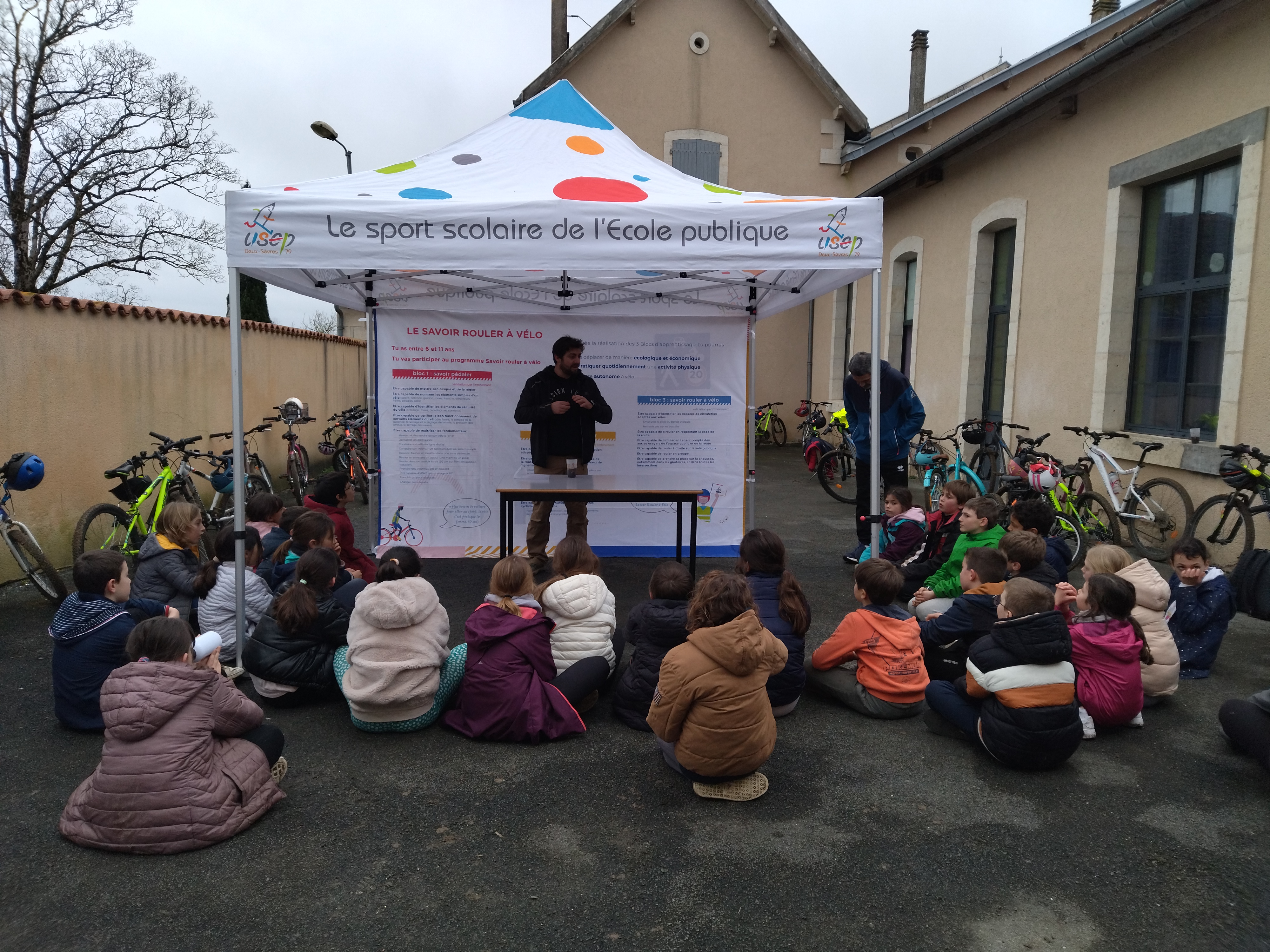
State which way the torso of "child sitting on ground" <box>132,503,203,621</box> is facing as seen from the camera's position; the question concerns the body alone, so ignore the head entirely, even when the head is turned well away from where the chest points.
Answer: to the viewer's right

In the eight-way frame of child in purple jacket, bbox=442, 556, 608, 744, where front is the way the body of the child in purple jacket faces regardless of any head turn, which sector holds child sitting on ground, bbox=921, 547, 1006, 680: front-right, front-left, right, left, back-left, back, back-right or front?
right

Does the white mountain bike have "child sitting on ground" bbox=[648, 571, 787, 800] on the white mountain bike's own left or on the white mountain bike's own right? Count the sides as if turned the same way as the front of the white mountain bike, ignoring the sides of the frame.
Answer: on the white mountain bike's own left

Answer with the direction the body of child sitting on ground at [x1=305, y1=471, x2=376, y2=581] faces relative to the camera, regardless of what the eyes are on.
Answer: to the viewer's right

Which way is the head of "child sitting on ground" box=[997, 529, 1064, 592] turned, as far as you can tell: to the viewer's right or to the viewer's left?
to the viewer's left

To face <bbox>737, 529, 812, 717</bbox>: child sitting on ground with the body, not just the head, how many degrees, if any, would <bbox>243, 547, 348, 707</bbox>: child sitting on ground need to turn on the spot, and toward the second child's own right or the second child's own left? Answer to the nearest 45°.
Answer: approximately 90° to the second child's own right

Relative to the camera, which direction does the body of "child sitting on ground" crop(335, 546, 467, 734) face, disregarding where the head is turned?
away from the camera

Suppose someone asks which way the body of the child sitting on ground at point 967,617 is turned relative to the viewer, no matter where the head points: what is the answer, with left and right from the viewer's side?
facing away from the viewer and to the left of the viewer

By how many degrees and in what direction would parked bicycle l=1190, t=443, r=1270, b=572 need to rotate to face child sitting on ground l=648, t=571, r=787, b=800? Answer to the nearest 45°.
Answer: approximately 45° to its left

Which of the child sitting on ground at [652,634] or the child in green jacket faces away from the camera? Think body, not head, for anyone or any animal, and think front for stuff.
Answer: the child sitting on ground

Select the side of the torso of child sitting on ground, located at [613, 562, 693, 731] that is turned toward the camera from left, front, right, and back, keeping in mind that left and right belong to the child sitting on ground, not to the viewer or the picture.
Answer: back

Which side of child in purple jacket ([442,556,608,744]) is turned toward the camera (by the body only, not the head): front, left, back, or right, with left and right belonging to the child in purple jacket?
back

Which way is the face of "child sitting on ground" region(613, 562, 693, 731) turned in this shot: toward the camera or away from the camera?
away from the camera

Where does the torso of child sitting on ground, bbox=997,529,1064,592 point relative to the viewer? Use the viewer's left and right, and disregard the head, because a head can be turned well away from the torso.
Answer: facing away from the viewer and to the left of the viewer

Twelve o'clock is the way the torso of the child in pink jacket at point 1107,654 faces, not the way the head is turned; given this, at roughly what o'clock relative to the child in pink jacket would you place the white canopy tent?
The white canopy tent is roughly at 10 o'clock from the child in pink jacket.
